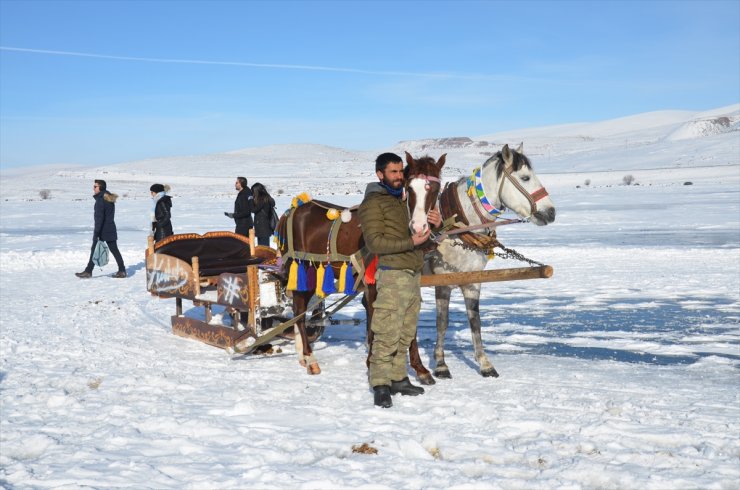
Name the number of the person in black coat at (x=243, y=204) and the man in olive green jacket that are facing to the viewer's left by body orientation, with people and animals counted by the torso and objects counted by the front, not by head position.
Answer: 1

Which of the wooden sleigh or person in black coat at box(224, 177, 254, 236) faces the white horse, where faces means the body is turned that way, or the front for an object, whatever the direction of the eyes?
the wooden sleigh

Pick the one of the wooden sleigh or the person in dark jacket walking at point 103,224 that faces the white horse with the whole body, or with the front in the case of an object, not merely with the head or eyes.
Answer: the wooden sleigh

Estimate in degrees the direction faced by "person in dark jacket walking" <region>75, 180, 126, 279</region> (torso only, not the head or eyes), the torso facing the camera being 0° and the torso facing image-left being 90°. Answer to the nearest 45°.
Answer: approximately 90°

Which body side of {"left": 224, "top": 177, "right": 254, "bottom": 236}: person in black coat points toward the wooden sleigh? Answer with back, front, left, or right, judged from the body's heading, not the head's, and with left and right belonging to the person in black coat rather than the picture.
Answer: left

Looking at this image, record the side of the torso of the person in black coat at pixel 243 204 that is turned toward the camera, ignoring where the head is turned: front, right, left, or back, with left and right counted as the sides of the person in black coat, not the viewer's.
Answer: left

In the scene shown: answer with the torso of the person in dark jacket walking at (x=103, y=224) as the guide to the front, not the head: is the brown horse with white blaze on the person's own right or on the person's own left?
on the person's own left

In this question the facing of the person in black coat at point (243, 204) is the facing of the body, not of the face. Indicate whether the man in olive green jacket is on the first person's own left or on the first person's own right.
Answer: on the first person's own left

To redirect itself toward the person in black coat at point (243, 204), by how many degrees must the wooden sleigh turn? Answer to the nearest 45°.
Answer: approximately 135° to its left

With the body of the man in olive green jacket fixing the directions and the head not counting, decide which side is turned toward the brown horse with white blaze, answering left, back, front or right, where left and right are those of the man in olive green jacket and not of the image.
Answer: back

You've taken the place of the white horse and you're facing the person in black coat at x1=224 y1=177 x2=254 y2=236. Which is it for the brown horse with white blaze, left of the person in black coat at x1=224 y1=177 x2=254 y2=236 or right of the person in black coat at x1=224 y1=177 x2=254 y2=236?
left

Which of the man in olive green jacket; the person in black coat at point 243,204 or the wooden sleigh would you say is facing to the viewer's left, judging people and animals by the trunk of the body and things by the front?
the person in black coat
